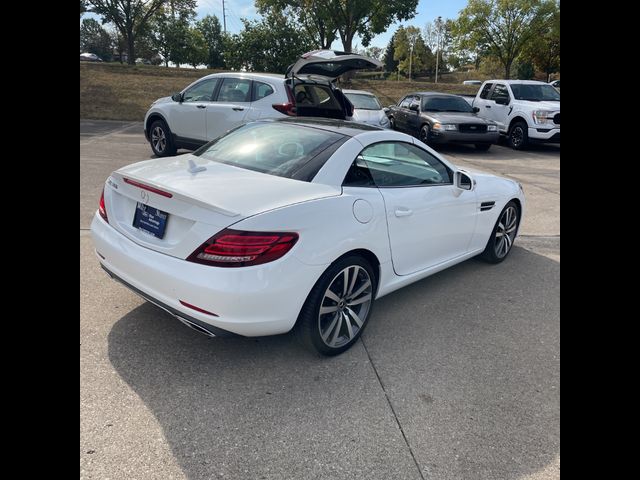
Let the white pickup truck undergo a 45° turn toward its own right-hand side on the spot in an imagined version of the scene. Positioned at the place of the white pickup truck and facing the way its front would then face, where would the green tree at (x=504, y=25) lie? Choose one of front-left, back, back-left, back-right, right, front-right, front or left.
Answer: back

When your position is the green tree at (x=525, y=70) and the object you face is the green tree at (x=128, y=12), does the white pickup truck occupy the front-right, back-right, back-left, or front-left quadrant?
front-left

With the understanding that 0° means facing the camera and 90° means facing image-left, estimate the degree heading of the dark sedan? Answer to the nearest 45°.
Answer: approximately 315°

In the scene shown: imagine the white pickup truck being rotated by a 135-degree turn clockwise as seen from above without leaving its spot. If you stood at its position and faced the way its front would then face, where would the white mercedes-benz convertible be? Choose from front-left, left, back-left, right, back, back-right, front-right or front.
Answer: left

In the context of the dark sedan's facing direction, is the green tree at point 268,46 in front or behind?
behind

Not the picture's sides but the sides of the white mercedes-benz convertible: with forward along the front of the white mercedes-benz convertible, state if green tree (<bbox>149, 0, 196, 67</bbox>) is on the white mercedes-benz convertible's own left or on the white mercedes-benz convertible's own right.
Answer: on the white mercedes-benz convertible's own left

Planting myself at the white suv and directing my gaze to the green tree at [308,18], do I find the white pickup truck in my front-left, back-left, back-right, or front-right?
front-right

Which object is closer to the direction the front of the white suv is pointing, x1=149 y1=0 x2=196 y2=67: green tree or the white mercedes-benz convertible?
the green tree

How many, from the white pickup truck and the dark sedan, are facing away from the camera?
0

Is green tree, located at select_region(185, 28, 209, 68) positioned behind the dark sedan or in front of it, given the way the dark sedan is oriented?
behind

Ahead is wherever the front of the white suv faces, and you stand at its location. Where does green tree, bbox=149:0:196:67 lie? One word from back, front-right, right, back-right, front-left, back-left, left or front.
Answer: front-right

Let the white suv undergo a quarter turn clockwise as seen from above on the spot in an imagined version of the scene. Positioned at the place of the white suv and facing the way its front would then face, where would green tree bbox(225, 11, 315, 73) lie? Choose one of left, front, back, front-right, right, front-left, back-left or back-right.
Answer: front-left

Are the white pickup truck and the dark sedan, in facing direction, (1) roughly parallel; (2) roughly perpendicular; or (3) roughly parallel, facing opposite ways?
roughly parallel

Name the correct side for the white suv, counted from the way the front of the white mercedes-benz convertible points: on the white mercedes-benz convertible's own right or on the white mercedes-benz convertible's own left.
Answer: on the white mercedes-benz convertible's own left
